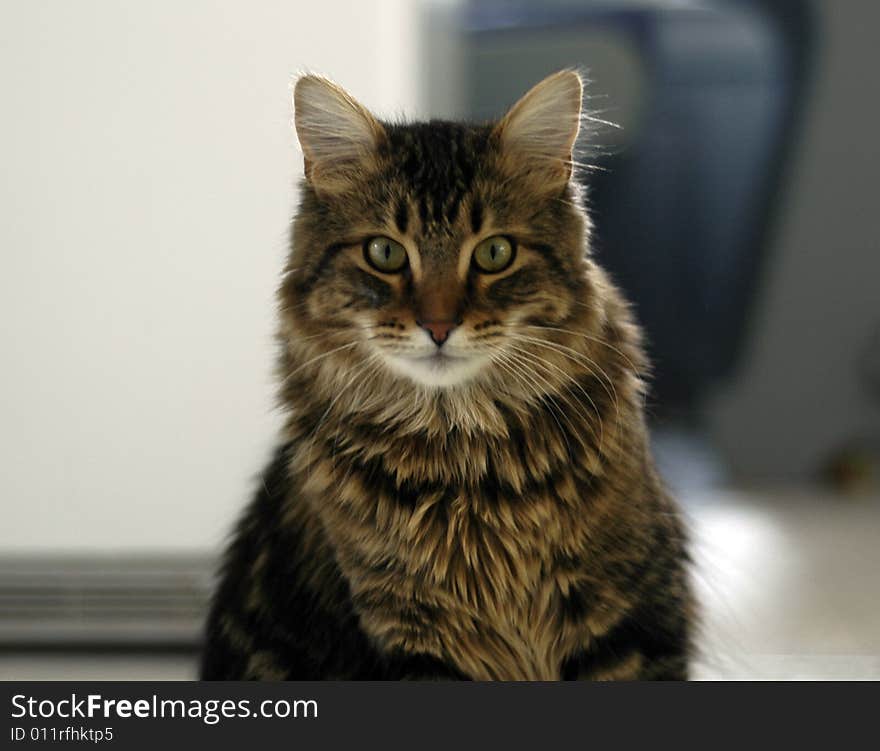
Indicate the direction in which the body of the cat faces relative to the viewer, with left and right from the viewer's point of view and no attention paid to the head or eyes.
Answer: facing the viewer
